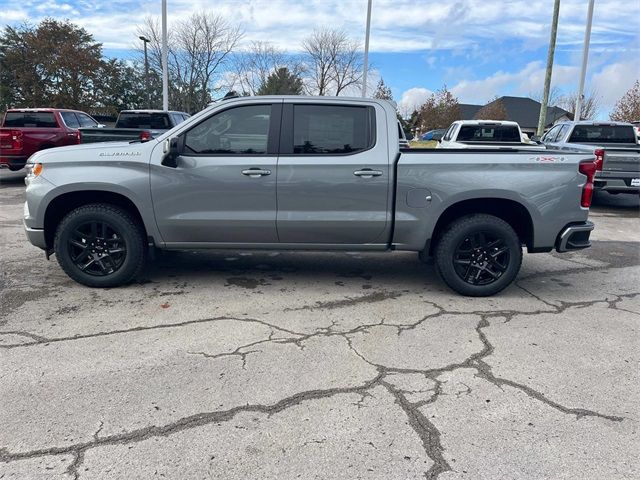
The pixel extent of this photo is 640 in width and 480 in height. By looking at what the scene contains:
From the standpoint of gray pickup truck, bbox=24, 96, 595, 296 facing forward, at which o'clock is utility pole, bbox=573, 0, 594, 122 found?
The utility pole is roughly at 4 o'clock from the gray pickup truck.

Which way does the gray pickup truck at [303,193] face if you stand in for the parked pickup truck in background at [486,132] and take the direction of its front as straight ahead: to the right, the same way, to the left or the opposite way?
to the left

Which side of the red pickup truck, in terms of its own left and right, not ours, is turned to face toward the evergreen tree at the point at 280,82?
front

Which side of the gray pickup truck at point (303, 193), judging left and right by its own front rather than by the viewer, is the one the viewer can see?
left

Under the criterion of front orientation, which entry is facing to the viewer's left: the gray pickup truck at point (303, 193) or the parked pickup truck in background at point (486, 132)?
the gray pickup truck

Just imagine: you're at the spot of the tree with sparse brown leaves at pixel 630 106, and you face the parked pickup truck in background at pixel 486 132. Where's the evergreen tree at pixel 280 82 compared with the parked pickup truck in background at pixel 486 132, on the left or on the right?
right

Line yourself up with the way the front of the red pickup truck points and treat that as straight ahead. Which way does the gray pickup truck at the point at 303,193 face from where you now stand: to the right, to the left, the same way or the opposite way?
to the left

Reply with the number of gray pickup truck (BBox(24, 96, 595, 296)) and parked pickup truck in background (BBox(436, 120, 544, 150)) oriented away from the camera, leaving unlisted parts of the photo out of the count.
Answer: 1

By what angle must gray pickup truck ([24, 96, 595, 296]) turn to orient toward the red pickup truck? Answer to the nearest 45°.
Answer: approximately 45° to its right

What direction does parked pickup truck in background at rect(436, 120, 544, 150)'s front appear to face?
away from the camera

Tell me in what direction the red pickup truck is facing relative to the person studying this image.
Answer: facing away from the viewer and to the right of the viewer

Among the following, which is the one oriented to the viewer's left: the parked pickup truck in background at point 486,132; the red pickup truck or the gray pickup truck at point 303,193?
the gray pickup truck
